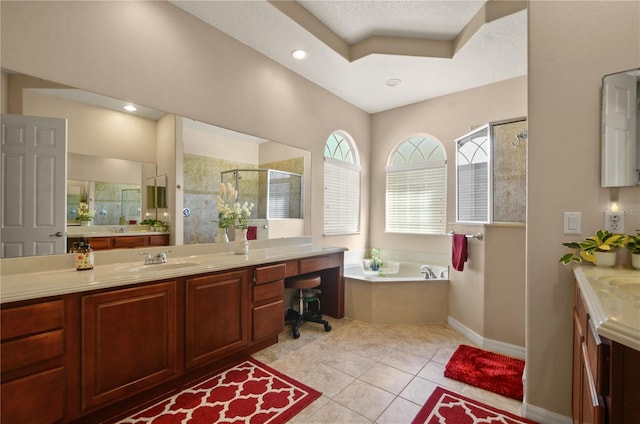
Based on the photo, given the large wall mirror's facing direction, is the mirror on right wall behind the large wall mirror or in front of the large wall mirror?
in front

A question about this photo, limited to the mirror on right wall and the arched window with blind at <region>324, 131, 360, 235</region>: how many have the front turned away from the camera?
0

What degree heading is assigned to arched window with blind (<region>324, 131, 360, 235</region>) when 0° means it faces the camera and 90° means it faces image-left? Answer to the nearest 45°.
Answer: approximately 315°

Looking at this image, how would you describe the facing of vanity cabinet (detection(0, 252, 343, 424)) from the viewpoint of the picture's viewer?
facing the viewer and to the right of the viewer

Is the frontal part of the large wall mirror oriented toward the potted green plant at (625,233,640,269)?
yes

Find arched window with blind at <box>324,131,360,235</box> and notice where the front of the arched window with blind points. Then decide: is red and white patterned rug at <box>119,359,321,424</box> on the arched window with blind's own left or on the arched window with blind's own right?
on the arched window with blind's own right

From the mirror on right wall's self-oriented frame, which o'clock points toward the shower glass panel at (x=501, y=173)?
The shower glass panel is roughly at 3 o'clock from the mirror on right wall.

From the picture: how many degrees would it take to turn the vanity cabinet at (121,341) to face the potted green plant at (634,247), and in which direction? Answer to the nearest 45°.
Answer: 0° — it already faces it

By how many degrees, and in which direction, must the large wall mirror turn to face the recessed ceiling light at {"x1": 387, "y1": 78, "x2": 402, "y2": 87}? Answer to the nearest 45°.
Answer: approximately 45° to its left

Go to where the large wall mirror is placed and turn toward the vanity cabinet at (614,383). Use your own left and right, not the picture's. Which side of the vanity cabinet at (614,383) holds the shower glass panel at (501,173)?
left

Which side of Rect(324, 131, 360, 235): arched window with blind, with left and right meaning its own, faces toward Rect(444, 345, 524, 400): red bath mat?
front

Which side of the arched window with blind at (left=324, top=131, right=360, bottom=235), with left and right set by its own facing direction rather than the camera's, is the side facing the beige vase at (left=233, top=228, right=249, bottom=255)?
right

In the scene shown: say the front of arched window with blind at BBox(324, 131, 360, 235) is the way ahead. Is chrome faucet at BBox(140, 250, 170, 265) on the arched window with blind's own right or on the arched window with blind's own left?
on the arched window with blind's own right
